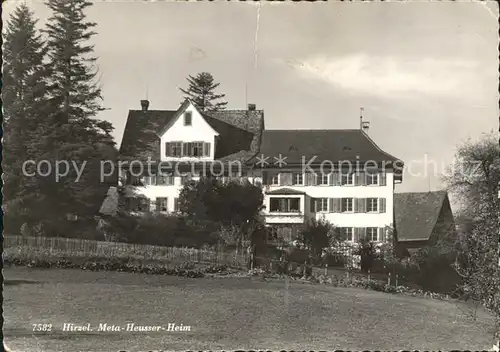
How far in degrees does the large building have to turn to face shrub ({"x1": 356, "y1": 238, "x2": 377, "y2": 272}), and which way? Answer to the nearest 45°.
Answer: approximately 90° to its left

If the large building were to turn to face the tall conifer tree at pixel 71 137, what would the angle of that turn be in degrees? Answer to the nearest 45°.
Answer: approximately 90° to its right

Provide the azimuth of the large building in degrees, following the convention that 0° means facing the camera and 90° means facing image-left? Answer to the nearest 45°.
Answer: approximately 0°

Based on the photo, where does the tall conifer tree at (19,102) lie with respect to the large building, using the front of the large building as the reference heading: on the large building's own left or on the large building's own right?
on the large building's own right
